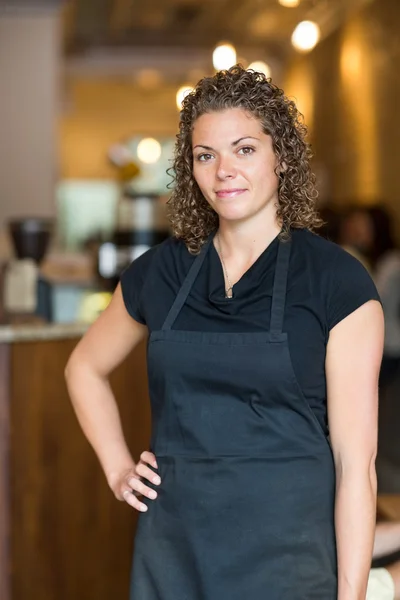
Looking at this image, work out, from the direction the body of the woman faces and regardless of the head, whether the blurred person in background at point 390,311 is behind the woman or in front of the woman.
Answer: behind

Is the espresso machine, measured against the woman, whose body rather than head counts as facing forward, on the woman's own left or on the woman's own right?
on the woman's own right

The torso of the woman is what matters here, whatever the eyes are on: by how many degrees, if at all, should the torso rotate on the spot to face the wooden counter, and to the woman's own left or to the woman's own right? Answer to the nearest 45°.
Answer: approximately 90° to the woman's own right

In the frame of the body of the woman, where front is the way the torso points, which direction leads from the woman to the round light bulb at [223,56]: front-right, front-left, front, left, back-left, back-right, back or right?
back-right

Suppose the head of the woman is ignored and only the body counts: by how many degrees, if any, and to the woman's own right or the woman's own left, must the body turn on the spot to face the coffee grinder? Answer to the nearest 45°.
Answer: approximately 90° to the woman's own right

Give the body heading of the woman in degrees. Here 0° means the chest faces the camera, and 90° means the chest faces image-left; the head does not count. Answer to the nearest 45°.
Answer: approximately 45°

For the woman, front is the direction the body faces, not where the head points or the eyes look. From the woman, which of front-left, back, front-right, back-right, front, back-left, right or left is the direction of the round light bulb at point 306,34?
back-right
